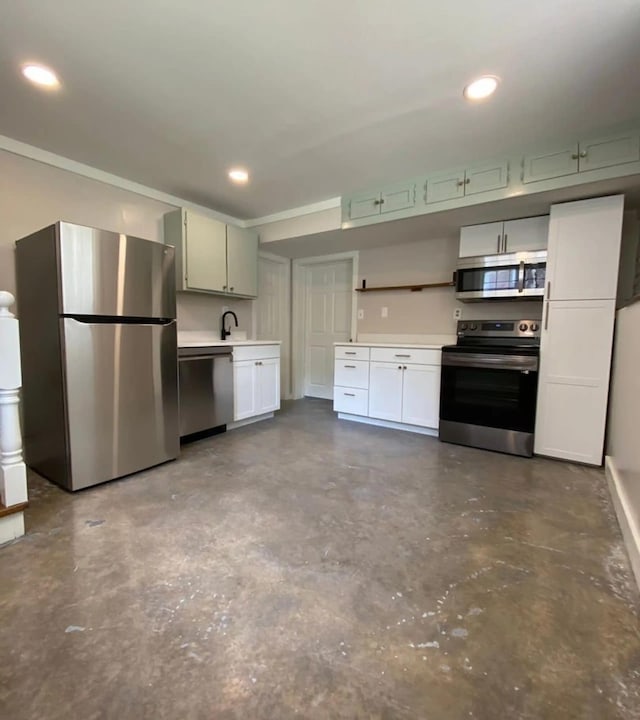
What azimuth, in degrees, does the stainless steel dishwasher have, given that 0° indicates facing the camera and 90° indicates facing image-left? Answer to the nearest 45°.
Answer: approximately 315°

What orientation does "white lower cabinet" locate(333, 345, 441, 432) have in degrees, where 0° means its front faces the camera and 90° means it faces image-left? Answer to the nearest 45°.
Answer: approximately 45°

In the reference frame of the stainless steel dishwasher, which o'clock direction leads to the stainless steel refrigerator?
The stainless steel refrigerator is roughly at 3 o'clock from the stainless steel dishwasher.

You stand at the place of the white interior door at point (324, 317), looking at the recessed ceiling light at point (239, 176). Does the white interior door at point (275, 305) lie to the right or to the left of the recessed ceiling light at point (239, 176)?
right

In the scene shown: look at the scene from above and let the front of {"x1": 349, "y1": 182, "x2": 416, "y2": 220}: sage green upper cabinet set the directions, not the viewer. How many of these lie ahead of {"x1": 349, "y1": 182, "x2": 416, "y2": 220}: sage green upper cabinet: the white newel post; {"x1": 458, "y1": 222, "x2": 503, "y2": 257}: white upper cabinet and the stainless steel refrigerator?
2

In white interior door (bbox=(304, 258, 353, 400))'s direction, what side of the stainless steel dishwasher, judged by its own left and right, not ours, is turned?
left

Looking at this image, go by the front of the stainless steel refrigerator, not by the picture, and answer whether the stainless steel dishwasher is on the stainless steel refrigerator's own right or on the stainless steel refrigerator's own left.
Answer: on the stainless steel refrigerator's own left
